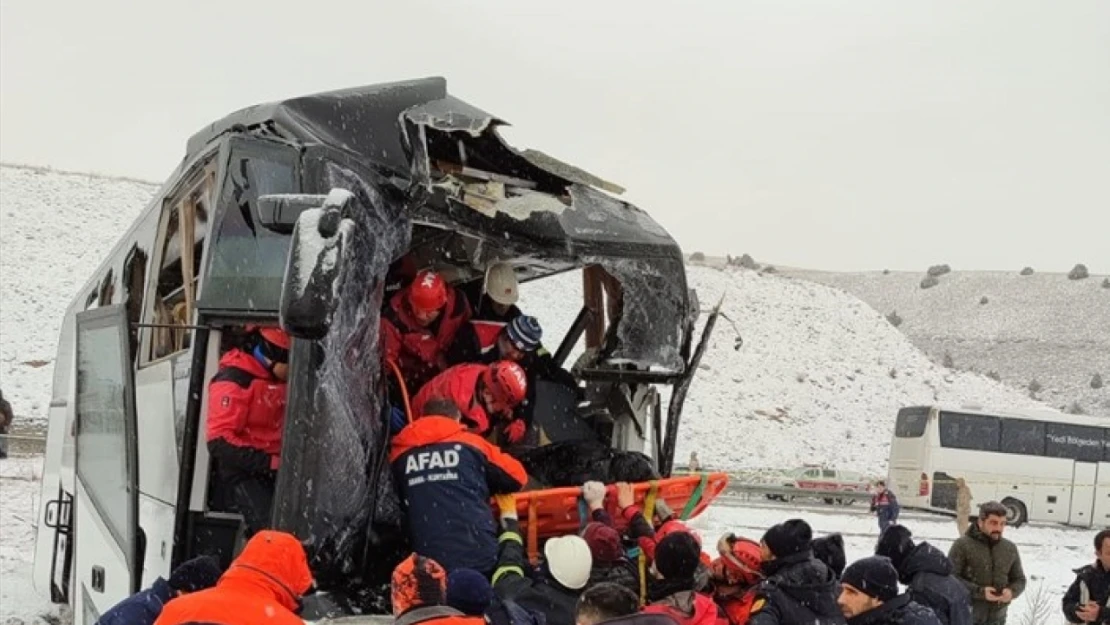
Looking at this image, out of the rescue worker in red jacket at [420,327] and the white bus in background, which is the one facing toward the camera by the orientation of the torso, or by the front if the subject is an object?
the rescue worker in red jacket

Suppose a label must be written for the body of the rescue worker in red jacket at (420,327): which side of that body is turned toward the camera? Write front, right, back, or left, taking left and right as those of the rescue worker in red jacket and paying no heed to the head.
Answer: front

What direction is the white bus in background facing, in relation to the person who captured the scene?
facing away from the viewer and to the right of the viewer

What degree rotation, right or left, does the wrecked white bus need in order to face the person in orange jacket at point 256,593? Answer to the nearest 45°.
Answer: approximately 45° to its right

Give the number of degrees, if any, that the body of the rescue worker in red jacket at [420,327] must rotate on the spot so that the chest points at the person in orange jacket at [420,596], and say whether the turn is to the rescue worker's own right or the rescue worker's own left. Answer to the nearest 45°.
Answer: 0° — they already face them

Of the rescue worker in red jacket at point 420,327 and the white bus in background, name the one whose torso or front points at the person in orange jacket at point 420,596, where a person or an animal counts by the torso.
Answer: the rescue worker in red jacket

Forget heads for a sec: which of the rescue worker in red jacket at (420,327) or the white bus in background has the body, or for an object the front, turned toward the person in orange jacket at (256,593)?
the rescue worker in red jacket

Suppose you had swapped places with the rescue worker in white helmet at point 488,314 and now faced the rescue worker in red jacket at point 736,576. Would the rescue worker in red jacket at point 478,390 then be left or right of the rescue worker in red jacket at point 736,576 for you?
right

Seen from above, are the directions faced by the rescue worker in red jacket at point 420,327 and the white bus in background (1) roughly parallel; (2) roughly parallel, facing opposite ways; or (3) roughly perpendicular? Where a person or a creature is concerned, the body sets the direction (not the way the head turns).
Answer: roughly perpendicular

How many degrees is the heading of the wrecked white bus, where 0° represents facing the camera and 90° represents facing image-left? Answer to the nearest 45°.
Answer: approximately 315°

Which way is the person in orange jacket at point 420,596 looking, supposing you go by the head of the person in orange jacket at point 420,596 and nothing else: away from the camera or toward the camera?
away from the camera

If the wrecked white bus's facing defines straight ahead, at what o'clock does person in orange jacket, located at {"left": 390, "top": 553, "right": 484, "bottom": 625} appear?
The person in orange jacket is roughly at 1 o'clock from the wrecked white bus.

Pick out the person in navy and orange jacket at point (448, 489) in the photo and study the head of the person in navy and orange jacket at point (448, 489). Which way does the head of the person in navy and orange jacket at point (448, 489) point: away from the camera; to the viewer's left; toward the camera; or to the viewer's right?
away from the camera

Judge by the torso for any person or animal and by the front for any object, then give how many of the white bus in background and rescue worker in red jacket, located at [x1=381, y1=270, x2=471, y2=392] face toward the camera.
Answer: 1

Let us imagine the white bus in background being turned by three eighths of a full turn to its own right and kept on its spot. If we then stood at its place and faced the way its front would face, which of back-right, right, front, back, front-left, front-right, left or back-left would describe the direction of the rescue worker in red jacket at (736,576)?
front

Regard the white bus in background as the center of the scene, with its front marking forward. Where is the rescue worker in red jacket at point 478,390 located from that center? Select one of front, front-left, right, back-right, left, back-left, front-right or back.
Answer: back-right

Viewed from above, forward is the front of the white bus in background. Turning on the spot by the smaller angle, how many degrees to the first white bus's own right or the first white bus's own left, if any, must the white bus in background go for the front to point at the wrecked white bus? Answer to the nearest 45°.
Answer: approximately 135° to the first white bus's own right
